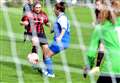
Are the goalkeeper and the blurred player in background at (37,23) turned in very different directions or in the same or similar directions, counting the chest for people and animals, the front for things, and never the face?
very different directions

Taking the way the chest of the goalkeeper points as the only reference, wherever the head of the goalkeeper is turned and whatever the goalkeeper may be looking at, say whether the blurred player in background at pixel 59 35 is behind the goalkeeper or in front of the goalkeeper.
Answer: in front

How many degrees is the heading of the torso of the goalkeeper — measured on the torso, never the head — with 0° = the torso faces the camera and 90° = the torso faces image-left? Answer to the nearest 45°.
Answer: approximately 180°

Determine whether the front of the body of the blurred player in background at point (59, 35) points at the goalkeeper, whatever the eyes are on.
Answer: no

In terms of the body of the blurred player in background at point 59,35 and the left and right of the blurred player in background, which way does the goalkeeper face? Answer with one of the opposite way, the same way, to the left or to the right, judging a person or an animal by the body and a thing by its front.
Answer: to the right

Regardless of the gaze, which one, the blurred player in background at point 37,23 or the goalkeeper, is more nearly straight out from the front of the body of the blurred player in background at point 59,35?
the blurred player in background

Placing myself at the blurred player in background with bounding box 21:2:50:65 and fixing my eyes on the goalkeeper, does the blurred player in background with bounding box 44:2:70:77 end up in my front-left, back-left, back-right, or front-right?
front-left

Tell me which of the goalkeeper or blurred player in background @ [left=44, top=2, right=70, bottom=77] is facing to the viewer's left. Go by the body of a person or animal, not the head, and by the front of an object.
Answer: the blurred player in background

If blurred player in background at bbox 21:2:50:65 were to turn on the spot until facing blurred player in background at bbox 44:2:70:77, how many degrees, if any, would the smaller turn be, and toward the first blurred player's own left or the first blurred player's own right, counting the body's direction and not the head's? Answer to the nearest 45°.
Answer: approximately 45° to the first blurred player's own left

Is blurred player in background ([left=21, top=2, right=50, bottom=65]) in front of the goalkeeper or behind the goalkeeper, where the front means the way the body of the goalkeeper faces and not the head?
in front

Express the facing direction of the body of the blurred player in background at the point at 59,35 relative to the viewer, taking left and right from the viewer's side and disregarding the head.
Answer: facing to the left of the viewer
